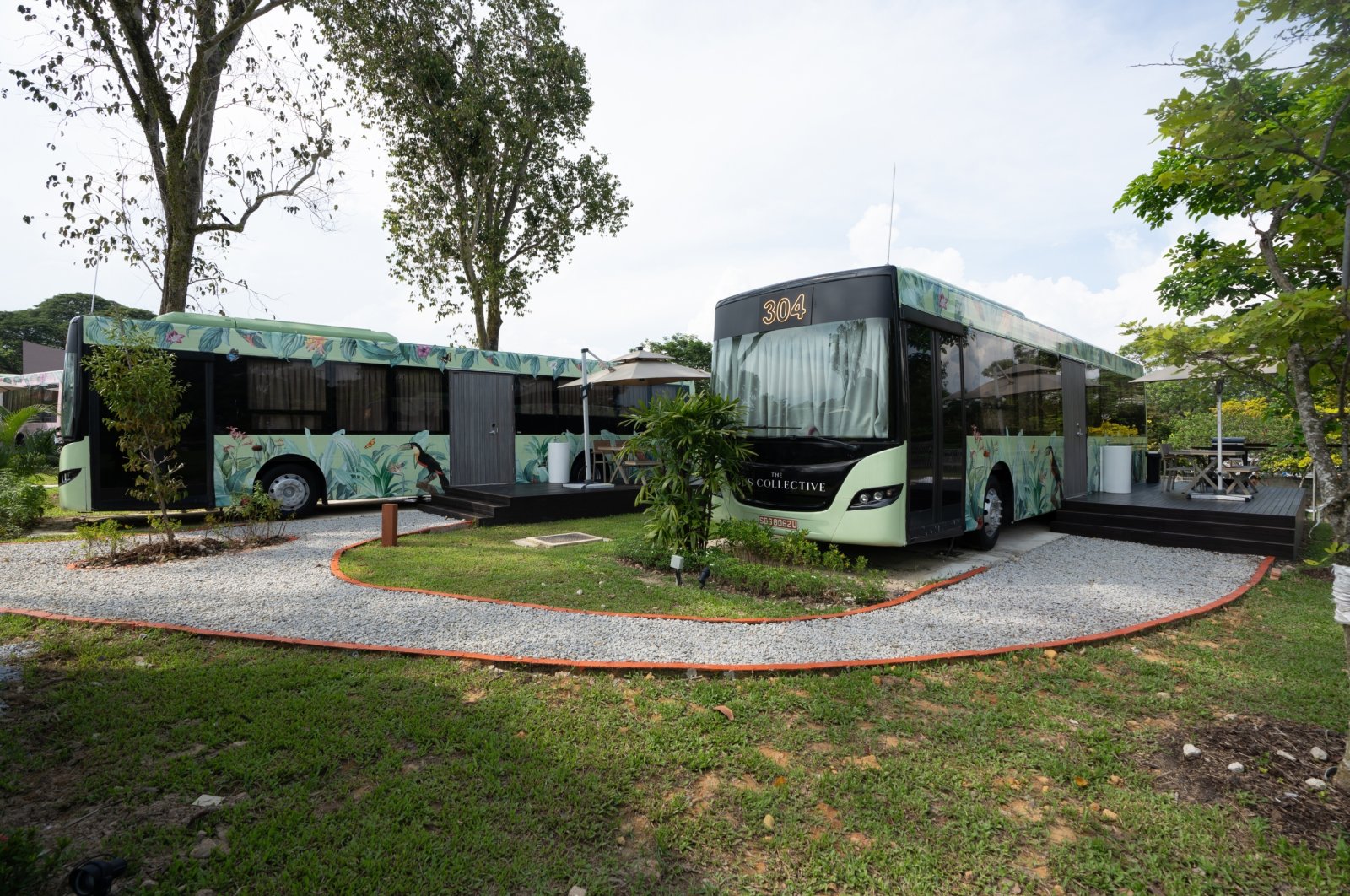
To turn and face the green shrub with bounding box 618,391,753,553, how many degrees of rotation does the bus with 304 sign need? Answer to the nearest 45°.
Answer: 0° — it already faces it

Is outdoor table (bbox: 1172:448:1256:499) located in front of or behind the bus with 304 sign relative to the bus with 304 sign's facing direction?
behind

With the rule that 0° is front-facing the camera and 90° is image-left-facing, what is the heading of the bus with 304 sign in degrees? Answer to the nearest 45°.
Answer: approximately 45°

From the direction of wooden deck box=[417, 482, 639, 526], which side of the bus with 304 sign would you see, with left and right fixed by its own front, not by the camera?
right

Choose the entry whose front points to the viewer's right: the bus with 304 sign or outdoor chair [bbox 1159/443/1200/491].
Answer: the outdoor chair

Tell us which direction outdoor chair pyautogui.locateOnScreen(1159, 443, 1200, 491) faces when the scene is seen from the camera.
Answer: facing to the right of the viewer

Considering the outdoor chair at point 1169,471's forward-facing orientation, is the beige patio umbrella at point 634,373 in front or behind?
behind

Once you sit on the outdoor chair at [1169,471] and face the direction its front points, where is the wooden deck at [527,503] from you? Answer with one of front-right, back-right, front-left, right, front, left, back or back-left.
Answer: back-right

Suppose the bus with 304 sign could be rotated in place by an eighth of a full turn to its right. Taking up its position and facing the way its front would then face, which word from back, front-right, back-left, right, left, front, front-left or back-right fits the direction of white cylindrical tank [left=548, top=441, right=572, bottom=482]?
front-right

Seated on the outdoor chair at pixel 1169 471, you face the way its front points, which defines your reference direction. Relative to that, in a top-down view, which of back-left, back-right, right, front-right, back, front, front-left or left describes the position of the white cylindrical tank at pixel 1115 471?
back-right
